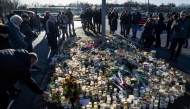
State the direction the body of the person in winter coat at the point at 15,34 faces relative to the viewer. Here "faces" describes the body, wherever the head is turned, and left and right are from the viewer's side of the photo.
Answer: facing to the right of the viewer

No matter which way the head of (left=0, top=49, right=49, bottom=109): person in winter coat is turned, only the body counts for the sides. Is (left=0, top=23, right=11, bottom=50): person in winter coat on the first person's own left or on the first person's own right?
on the first person's own left

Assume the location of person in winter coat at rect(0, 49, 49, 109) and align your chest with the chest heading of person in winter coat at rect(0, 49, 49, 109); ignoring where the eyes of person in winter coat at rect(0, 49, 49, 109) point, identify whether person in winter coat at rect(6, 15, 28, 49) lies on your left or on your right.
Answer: on your left

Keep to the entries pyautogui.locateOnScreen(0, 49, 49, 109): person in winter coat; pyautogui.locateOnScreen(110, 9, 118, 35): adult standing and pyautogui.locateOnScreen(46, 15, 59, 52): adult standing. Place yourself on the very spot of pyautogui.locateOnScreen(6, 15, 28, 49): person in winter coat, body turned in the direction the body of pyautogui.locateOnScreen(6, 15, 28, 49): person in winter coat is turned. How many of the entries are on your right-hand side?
1

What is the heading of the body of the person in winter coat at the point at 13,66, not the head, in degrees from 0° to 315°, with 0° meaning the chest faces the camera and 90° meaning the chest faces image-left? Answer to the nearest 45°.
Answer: approximately 270°

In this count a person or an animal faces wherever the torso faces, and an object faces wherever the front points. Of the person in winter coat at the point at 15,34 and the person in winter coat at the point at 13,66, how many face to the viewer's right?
2

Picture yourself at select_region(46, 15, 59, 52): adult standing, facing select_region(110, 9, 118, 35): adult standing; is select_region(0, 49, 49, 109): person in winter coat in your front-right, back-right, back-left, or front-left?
back-right

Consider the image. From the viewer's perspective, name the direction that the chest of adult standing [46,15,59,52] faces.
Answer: to the viewer's right

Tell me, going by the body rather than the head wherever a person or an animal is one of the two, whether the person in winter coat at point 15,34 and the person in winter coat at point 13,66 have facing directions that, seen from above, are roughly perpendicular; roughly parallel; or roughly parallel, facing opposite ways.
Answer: roughly parallel
